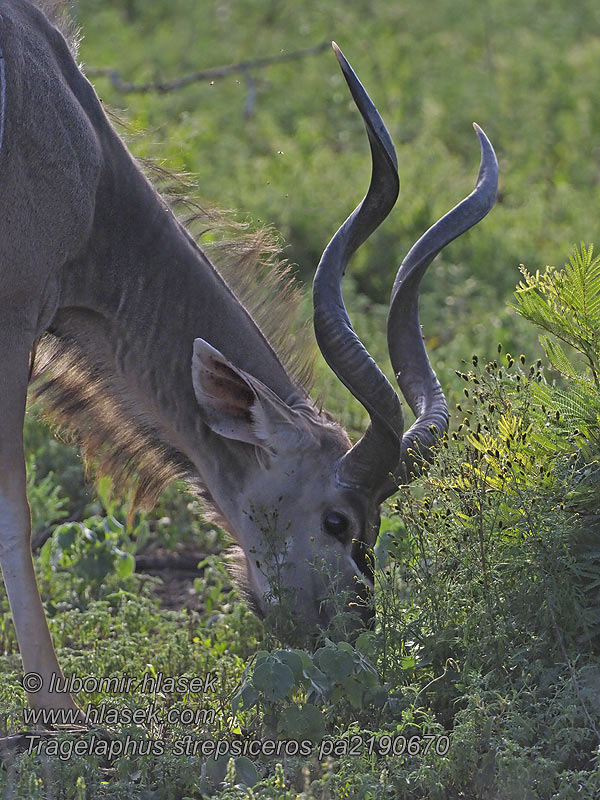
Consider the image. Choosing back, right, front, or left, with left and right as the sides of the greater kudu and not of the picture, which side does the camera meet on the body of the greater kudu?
right
